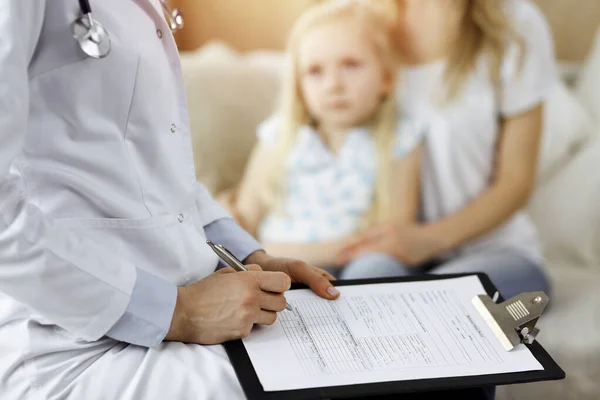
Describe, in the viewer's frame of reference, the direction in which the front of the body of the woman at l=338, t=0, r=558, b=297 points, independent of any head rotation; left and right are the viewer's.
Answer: facing the viewer and to the left of the viewer

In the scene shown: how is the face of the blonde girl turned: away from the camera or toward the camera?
toward the camera

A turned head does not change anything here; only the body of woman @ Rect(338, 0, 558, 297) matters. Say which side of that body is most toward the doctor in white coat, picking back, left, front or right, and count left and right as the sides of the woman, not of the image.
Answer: front

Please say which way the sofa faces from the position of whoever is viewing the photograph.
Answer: facing the viewer

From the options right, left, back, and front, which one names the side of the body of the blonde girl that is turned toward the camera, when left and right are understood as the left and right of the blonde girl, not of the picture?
front
